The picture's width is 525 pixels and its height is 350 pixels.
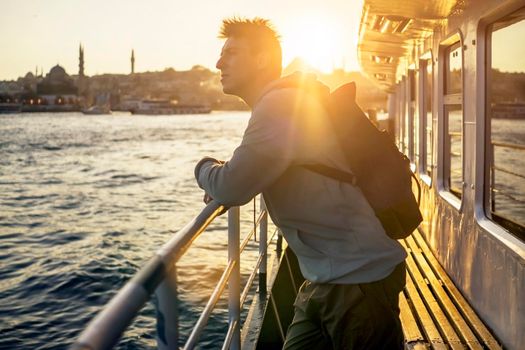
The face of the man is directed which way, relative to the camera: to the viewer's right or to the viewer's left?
to the viewer's left

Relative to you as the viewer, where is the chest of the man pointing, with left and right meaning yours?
facing to the left of the viewer
